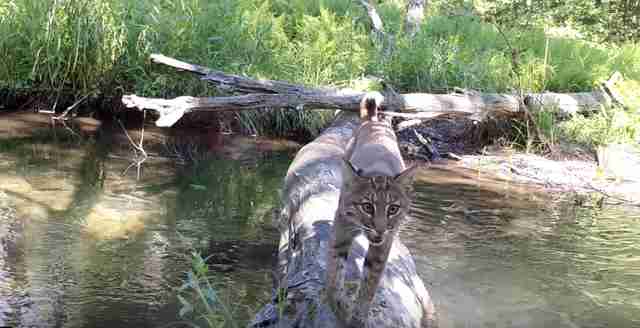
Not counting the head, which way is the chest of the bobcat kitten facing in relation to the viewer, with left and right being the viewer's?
facing the viewer

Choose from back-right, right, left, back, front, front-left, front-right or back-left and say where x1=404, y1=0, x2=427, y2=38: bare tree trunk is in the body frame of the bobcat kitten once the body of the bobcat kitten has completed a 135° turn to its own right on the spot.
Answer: front-right

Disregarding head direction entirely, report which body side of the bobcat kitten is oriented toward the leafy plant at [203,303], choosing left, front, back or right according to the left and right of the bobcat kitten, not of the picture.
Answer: right

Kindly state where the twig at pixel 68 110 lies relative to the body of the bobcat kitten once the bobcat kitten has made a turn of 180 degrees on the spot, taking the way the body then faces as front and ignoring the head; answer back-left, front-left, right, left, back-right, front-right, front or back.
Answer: front-left

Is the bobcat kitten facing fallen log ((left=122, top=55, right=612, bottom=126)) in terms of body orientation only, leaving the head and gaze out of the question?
no

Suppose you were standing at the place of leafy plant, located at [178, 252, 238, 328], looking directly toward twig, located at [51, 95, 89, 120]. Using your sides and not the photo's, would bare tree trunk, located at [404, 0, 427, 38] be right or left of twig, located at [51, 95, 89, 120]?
right
